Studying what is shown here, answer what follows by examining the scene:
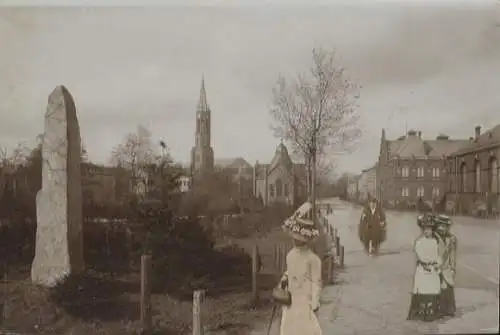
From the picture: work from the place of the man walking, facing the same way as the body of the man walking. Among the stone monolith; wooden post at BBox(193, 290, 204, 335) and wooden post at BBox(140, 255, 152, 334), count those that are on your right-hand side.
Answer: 3

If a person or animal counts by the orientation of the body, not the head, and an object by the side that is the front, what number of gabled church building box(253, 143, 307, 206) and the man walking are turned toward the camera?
2

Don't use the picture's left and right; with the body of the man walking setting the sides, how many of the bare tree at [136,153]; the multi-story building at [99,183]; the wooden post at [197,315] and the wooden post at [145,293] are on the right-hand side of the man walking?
4

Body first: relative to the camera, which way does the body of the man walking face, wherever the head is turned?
toward the camera

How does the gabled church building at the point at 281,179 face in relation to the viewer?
toward the camera

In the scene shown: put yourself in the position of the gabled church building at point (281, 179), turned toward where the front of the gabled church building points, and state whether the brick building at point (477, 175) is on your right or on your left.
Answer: on your left

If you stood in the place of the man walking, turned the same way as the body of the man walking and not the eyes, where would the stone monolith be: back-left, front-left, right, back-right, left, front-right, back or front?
right
